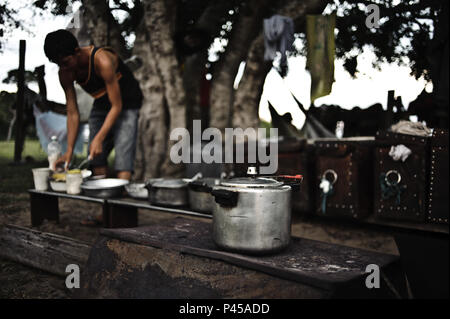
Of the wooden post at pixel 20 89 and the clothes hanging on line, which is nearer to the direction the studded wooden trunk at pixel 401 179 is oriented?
the wooden post

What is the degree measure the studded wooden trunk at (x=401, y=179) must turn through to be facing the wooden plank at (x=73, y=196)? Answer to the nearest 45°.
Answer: approximately 45° to its right

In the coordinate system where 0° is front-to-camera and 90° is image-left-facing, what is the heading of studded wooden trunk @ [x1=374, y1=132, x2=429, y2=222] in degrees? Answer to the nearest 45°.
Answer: approximately 0°

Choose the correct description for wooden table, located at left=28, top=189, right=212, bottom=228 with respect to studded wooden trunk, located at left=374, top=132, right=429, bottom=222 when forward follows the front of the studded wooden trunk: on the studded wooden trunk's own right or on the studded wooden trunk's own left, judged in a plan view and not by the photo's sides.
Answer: on the studded wooden trunk's own right

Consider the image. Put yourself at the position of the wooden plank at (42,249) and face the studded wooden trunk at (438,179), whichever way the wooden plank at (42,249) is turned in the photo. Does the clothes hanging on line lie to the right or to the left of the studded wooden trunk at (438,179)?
left

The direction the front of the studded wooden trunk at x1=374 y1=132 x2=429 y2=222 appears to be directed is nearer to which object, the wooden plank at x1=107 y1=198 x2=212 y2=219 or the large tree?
the wooden plank

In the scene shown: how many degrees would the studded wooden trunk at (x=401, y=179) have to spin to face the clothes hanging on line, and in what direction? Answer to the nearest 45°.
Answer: approximately 135° to its right
